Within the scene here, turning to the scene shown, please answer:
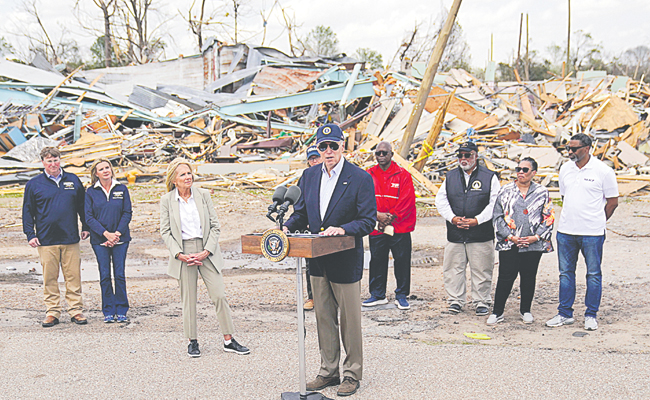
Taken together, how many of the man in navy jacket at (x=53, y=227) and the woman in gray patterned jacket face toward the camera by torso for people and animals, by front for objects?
2

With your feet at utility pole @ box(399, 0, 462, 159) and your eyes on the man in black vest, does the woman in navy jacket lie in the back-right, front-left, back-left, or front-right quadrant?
front-right

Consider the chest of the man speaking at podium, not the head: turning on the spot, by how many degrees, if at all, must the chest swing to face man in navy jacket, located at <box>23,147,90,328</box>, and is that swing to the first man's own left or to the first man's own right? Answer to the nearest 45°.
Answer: approximately 90° to the first man's own right

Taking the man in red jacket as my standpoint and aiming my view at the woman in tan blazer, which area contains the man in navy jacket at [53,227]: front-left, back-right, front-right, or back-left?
front-right

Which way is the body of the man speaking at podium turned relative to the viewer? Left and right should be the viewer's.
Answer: facing the viewer and to the left of the viewer

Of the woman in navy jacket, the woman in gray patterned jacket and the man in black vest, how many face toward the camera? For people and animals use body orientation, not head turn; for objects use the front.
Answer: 3

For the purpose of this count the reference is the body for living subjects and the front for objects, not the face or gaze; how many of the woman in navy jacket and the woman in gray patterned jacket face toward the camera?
2

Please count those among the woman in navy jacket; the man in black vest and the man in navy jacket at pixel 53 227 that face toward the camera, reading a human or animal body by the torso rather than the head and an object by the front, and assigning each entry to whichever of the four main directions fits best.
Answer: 3

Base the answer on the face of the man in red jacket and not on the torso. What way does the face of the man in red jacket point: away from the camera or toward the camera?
toward the camera

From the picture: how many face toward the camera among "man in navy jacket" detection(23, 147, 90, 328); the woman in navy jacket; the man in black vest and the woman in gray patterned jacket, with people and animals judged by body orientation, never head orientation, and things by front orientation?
4

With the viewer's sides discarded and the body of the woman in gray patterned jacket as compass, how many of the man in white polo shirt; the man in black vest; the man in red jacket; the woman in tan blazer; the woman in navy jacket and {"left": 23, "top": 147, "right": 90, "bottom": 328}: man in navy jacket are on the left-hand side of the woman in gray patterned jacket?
1

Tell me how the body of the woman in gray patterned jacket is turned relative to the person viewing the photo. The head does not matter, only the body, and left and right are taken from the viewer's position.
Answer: facing the viewer

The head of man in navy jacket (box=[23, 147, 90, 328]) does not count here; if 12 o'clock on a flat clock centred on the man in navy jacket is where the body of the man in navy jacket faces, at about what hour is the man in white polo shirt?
The man in white polo shirt is roughly at 10 o'clock from the man in navy jacket.

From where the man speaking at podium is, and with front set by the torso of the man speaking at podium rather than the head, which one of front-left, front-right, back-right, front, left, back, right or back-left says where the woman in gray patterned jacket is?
back

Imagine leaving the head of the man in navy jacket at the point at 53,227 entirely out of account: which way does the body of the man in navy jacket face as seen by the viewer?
toward the camera
